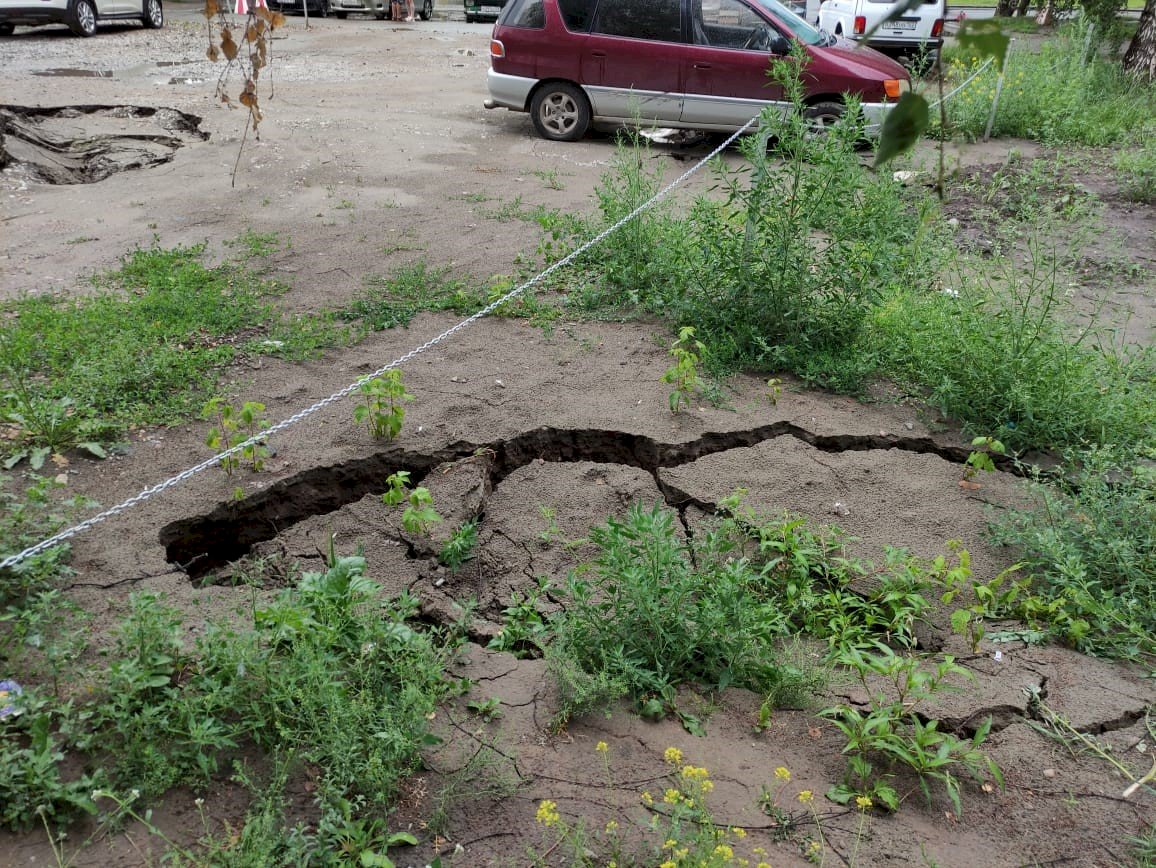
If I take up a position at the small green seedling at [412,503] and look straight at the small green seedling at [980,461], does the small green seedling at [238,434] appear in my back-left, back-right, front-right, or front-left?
back-left

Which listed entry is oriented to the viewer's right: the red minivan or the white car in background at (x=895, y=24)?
the red minivan

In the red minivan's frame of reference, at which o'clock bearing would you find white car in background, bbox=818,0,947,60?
The white car in background is roughly at 10 o'clock from the red minivan.

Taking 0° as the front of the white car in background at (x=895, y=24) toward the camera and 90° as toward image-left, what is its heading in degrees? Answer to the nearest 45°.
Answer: approximately 135°

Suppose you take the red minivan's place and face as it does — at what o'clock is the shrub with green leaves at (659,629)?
The shrub with green leaves is roughly at 3 o'clock from the red minivan.

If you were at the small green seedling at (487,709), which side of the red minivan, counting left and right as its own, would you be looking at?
right

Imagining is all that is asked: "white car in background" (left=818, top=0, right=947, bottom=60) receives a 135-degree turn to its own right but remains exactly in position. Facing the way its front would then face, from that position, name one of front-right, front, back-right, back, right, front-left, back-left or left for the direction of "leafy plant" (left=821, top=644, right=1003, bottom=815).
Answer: right

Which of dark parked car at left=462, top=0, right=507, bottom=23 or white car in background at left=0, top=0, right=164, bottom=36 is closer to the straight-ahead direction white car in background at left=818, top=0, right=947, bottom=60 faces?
the dark parked car

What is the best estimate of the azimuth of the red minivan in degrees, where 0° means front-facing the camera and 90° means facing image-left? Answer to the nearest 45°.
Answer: approximately 270°

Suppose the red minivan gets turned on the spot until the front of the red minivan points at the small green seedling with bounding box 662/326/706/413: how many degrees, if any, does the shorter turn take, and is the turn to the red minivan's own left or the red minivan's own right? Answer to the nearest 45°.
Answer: approximately 90° to the red minivan's own right

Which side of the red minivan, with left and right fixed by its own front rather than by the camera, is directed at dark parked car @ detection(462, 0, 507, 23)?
left

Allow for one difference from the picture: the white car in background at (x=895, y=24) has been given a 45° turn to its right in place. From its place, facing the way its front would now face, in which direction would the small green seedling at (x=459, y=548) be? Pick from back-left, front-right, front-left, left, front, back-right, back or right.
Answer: back

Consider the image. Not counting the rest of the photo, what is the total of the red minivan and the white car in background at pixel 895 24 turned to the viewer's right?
1

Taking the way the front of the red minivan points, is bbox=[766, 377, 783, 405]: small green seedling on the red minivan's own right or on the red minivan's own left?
on the red minivan's own right

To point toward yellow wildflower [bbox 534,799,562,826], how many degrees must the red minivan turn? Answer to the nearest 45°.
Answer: approximately 90° to its right

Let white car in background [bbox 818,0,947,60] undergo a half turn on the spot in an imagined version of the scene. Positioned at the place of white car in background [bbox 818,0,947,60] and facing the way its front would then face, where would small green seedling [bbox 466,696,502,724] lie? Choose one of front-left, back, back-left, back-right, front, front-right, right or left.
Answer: front-right
